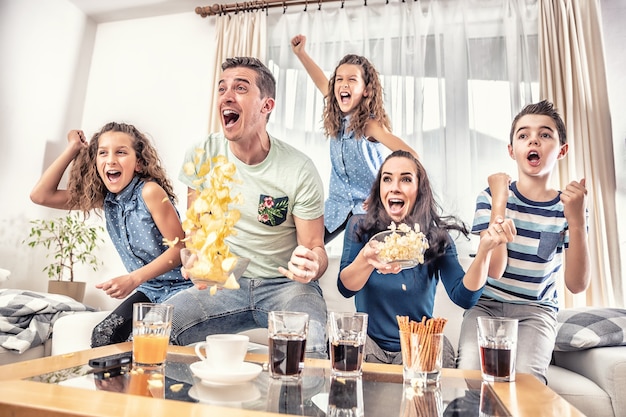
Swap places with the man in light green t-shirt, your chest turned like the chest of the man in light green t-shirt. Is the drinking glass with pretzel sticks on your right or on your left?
on your left

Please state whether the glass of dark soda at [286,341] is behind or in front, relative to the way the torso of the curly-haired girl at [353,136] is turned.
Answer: in front

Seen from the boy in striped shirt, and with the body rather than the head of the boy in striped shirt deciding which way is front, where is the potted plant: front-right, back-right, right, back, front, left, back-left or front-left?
right

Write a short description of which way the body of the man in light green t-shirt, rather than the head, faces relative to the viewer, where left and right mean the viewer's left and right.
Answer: facing the viewer and to the left of the viewer

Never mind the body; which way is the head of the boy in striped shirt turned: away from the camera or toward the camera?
toward the camera

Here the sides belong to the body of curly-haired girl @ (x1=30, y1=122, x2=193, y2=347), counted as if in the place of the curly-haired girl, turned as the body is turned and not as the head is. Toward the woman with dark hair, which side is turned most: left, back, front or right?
left

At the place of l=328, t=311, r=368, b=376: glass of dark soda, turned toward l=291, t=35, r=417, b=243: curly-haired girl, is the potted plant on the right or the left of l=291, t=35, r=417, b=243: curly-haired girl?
left

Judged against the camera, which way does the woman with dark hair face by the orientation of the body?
toward the camera

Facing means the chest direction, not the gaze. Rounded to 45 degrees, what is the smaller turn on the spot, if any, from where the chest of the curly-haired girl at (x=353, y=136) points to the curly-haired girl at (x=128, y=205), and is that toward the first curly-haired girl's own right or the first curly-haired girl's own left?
approximately 45° to the first curly-haired girl's own right

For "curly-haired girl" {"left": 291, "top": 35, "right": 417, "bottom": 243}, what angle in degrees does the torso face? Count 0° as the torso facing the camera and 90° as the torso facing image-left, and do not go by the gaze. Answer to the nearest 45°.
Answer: approximately 45°

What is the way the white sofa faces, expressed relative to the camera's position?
facing the viewer

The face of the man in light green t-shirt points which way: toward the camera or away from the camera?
toward the camera
